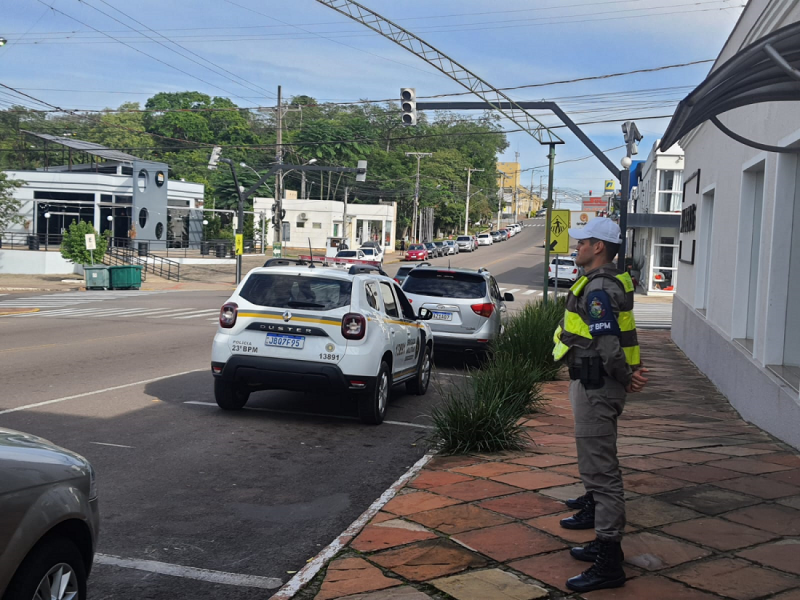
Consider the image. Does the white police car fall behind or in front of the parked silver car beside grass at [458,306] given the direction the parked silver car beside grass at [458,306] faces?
behind

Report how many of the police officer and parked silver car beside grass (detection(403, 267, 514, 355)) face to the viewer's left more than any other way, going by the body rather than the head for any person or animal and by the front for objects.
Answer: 1

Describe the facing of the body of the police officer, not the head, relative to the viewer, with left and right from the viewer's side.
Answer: facing to the left of the viewer

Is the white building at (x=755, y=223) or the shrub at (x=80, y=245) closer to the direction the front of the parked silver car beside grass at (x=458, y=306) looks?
the shrub

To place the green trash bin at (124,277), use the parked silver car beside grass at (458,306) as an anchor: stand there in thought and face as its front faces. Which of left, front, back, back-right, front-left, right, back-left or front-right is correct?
front-left

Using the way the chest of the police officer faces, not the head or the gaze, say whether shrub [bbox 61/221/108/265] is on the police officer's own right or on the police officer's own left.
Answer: on the police officer's own right

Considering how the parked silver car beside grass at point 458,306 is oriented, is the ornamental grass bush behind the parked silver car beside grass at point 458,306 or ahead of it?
behind

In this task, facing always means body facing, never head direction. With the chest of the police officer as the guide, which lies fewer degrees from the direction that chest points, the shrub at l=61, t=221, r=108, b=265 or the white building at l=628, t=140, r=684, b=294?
the shrub

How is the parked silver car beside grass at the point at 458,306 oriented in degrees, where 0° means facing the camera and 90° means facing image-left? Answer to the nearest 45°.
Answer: approximately 180°

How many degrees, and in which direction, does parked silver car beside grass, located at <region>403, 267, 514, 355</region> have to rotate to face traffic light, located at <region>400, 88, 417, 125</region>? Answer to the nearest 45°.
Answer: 0° — it already faces it

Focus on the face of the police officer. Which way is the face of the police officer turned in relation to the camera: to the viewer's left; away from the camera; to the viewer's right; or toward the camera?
to the viewer's left

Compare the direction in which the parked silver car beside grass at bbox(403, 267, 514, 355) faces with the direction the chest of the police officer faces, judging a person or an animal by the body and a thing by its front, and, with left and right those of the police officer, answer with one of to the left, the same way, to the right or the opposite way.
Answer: to the right

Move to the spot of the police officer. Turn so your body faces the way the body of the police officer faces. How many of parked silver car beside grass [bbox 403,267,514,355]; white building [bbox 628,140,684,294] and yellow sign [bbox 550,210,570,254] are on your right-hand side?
3
